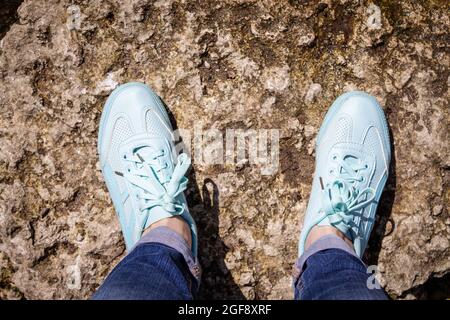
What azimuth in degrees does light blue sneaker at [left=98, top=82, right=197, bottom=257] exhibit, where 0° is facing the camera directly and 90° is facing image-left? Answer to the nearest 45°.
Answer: approximately 180°
